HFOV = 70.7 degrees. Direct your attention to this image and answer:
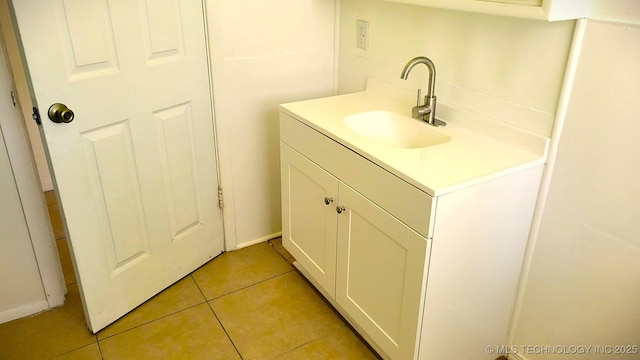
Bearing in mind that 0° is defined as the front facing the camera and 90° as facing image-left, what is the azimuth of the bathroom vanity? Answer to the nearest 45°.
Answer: approximately 45°

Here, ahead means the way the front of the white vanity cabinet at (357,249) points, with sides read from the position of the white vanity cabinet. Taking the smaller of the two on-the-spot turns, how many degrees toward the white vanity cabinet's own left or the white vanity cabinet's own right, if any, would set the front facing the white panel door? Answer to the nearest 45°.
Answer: approximately 45° to the white vanity cabinet's own right

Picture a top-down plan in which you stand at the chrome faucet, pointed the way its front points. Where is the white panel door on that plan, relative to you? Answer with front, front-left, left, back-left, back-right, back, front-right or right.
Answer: front-right
